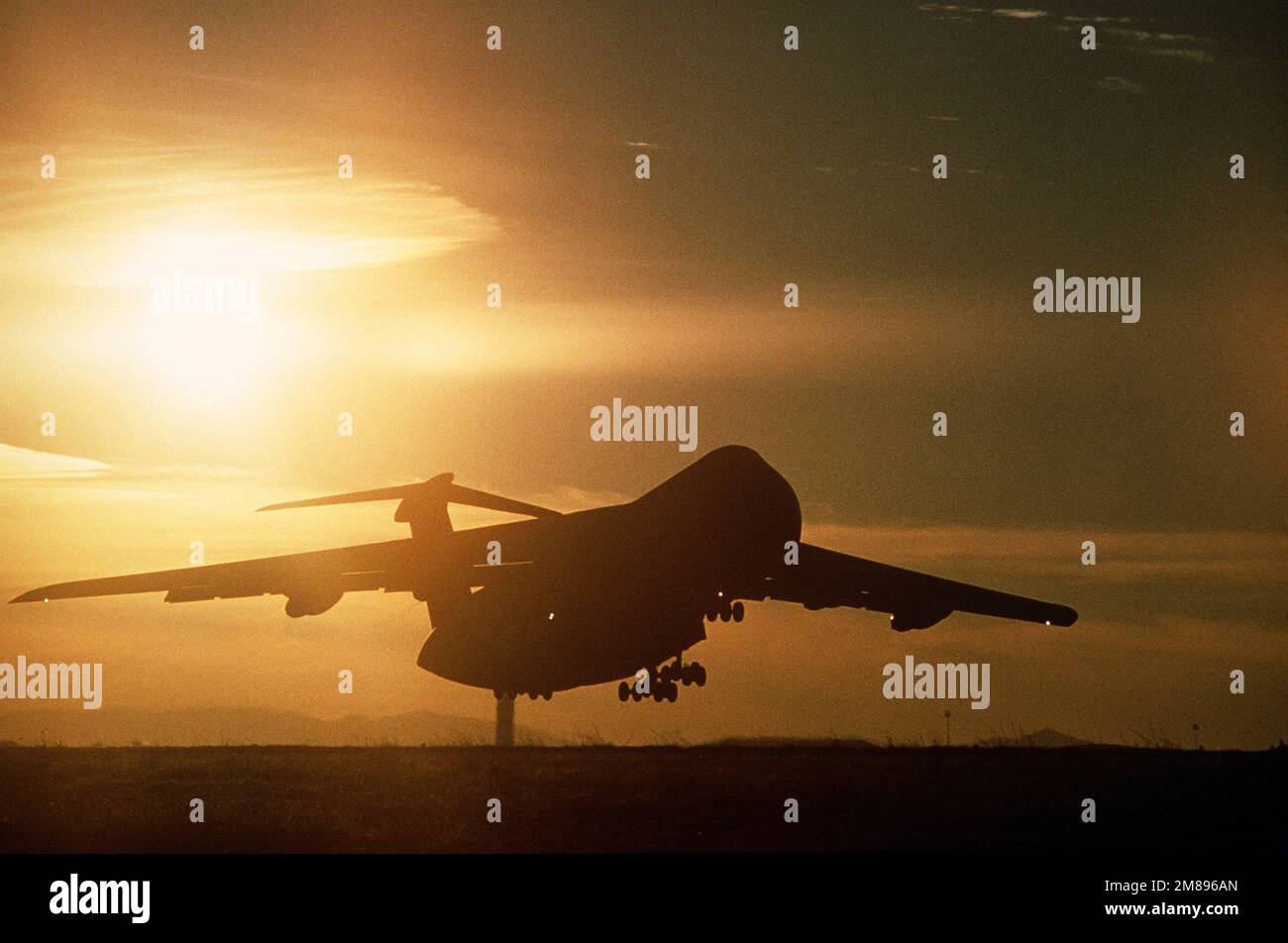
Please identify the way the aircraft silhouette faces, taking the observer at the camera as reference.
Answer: facing the viewer and to the right of the viewer
